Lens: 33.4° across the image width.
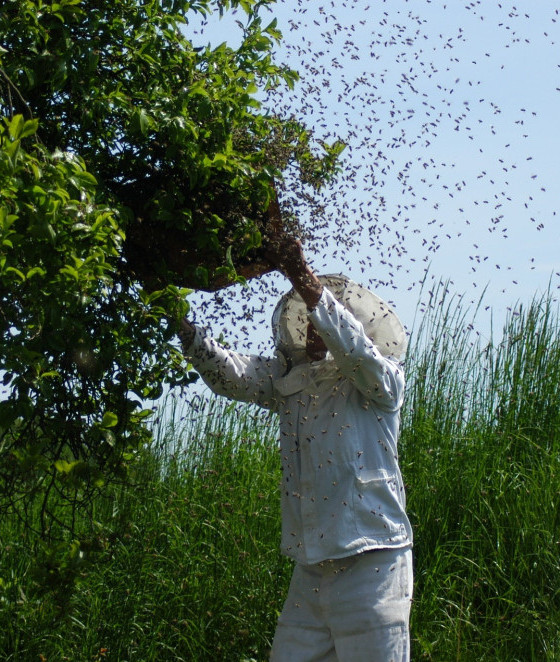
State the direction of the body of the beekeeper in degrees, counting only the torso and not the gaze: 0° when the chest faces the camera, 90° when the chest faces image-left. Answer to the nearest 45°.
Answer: approximately 45°

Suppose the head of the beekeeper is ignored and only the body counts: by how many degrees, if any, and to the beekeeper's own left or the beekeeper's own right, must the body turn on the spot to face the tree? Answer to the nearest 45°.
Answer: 0° — they already face it
